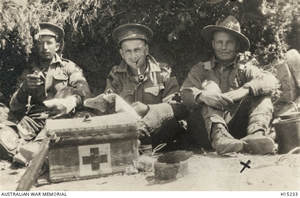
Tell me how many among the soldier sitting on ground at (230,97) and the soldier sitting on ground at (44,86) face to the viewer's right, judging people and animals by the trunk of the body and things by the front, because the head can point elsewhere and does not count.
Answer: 0

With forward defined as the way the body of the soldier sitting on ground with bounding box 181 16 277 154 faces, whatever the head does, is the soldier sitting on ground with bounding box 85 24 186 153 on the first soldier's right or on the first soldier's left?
on the first soldier's right

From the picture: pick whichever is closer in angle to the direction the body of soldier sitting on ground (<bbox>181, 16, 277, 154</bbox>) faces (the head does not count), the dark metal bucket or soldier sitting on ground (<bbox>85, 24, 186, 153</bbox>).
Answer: the dark metal bucket

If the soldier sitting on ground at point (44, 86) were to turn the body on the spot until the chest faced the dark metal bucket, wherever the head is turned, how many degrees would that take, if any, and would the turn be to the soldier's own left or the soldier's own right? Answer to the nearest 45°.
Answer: approximately 90° to the soldier's own left

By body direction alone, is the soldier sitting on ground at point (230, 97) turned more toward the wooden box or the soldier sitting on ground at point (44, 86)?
the wooden box

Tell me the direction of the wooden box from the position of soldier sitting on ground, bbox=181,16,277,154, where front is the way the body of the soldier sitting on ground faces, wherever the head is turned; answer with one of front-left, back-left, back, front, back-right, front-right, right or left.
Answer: front-right

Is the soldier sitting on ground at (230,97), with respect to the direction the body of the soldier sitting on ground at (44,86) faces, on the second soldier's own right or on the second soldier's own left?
on the second soldier's own left

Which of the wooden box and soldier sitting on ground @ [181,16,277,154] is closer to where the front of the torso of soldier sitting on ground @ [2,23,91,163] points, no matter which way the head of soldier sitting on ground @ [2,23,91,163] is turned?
the wooden box

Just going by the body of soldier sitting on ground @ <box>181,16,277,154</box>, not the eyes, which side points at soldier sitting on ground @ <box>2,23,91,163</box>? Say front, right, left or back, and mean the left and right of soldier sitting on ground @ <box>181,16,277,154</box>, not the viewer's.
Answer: right

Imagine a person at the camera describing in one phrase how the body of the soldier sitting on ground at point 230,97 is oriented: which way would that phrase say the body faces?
toward the camera

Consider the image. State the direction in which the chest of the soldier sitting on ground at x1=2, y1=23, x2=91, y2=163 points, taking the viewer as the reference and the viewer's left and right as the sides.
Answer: facing the viewer and to the left of the viewer
